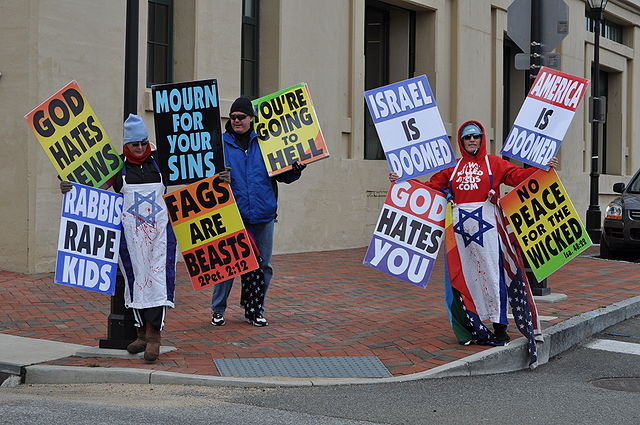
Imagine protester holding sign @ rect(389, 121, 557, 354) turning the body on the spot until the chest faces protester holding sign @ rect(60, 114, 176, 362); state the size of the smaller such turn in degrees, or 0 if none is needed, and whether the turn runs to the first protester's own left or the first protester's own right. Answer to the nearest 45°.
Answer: approximately 45° to the first protester's own right

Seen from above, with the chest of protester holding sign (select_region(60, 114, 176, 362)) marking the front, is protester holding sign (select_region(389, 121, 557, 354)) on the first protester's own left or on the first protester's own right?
on the first protester's own left

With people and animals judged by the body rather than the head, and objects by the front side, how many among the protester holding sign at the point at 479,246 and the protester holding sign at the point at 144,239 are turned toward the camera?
2

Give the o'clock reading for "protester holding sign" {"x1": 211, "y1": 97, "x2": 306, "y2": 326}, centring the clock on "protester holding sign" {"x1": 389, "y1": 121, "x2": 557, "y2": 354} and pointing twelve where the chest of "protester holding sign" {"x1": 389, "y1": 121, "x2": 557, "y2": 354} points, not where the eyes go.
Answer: "protester holding sign" {"x1": 211, "y1": 97, "x2": 306, "y2": 326} is roughly at 3 o'clock from "protester holding sign" {"x1": 389, "y1": 121, "x2": 557, "y2": 354}.

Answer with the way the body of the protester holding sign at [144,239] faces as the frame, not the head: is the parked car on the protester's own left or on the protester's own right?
on the protester's own left

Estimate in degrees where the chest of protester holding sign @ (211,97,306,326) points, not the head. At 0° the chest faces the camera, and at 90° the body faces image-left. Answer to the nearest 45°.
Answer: approximately 45°

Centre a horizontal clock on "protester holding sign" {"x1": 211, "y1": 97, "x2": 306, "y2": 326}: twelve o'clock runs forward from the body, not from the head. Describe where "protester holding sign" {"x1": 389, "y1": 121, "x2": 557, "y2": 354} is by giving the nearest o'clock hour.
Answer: "protester holding sign" {"x1": 389, "y1": 121, "x2": 557, "y2": 354} is roughly at 8 o'clock from "protester holding sign" {"x1": 211, "y1": 97, "x2": 306, "y2": 326}.
